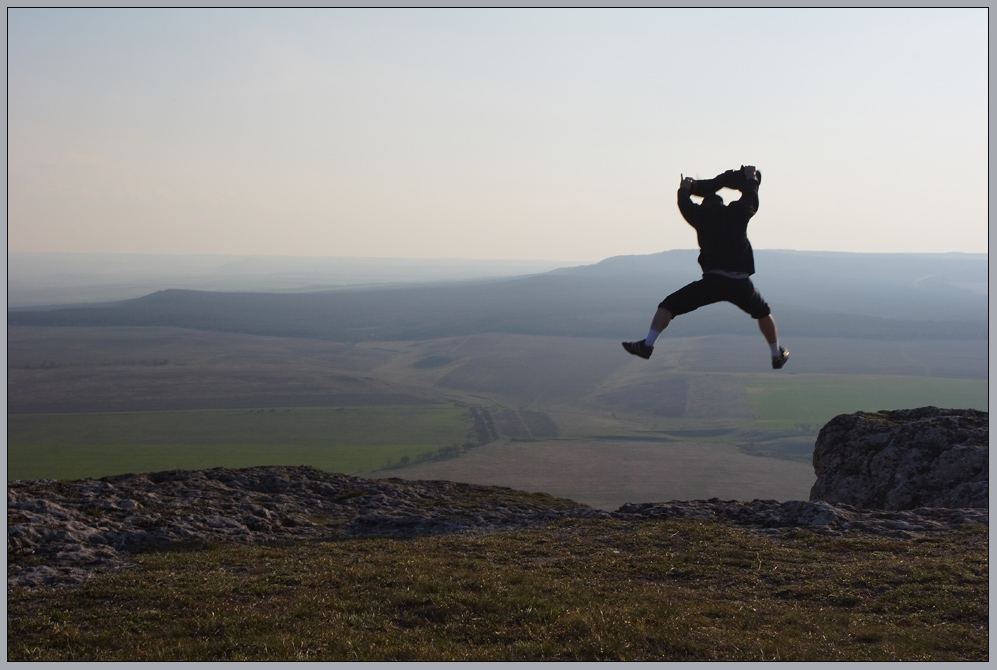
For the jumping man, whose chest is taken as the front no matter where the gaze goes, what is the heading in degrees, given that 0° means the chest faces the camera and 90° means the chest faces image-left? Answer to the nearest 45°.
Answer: approximately 180°
